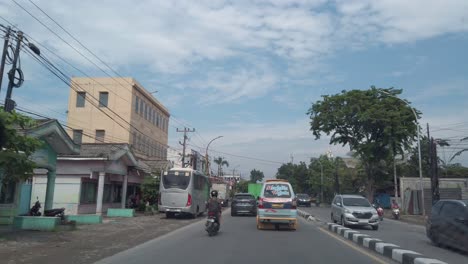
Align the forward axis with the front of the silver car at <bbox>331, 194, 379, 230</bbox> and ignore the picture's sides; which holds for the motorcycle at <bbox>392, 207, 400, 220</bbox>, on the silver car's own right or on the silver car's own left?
on the silver car's own left

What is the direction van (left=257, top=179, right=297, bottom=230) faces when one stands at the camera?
facing away from the viewer

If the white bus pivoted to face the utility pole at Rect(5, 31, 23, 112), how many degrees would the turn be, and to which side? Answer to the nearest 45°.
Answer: approximately 180°

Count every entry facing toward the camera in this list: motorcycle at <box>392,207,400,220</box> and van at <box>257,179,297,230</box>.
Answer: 1

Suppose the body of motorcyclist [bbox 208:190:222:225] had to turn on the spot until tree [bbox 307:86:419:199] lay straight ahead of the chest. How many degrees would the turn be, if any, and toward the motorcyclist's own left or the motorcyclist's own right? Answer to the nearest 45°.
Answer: approximately 45° to the motorcyclist's own right

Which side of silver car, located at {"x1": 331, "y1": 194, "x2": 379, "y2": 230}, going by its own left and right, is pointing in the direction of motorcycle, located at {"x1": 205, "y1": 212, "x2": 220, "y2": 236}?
right

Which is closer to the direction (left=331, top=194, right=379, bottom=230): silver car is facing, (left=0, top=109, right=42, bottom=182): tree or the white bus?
the tree

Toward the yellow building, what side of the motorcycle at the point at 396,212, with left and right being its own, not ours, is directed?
right

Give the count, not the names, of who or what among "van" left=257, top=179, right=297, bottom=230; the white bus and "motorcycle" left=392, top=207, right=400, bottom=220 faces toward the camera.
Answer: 1

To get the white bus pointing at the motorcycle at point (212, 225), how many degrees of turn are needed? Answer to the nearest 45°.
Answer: approximately 135° to its right

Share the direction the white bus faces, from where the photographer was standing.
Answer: facing away from the viewer and to the right of the viewer

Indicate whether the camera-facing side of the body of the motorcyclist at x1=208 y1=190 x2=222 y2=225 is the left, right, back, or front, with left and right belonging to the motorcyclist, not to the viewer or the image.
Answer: back

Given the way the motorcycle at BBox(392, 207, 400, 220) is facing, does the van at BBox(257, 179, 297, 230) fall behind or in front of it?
in front

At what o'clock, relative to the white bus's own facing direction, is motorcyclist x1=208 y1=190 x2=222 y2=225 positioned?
The motorcyclist is roughly at 6 o'clock from the white bus.
